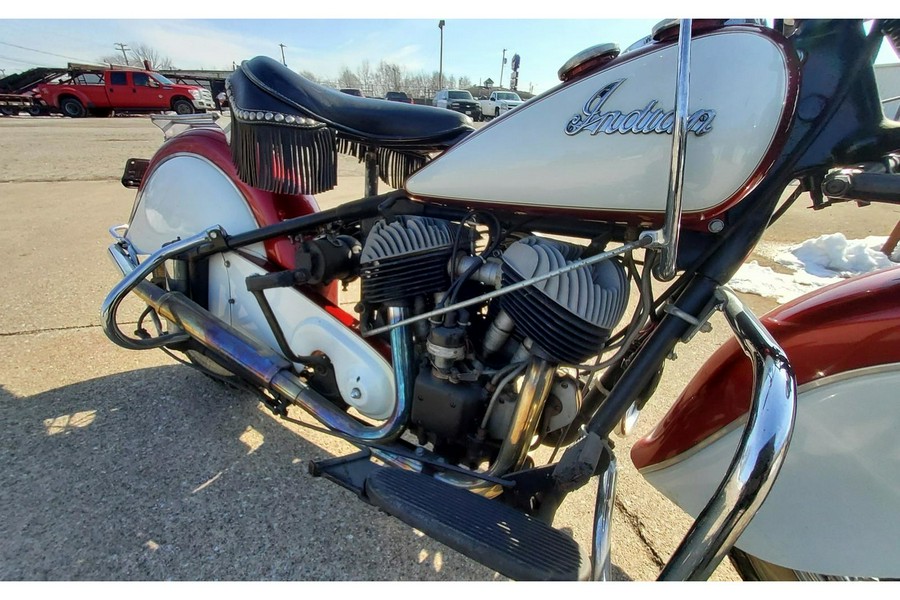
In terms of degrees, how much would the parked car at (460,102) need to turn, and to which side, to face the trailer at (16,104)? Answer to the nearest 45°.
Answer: approximately 135° to its right

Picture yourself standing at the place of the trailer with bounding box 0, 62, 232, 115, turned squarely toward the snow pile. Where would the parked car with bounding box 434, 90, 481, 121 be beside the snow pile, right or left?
left

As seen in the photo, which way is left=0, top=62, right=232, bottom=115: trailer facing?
to the viewer's right

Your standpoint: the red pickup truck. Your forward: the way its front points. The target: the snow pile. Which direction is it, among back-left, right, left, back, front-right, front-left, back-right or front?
right

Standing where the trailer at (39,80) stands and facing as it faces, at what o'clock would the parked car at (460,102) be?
The parked car is roughly at 1 o'clock from the trailer.

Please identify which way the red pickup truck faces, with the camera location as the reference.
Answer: facing to the right of the viewer

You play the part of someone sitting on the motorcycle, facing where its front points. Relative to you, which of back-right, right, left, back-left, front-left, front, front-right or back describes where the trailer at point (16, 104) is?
back

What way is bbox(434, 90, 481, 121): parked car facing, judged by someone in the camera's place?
facing the viewer and to the right of the viewer

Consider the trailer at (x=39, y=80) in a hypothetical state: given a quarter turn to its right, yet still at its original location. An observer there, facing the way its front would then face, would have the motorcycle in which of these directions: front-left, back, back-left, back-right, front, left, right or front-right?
front

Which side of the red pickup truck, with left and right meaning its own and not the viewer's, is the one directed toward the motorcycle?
right

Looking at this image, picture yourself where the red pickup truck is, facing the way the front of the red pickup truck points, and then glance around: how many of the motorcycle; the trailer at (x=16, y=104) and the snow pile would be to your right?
2

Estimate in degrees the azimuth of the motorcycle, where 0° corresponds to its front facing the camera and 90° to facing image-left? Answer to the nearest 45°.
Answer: approximately 315°

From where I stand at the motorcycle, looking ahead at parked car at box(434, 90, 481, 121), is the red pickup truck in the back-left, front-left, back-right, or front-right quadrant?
front-left

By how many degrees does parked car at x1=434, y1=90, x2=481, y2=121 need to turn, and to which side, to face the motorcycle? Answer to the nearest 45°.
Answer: approximately 45° to its right

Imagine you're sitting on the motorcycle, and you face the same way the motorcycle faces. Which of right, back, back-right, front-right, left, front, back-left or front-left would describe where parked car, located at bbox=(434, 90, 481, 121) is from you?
back-left

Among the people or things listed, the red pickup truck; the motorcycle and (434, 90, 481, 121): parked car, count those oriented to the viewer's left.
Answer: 0

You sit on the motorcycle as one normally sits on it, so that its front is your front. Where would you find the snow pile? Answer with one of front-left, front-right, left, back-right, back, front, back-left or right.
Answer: left
